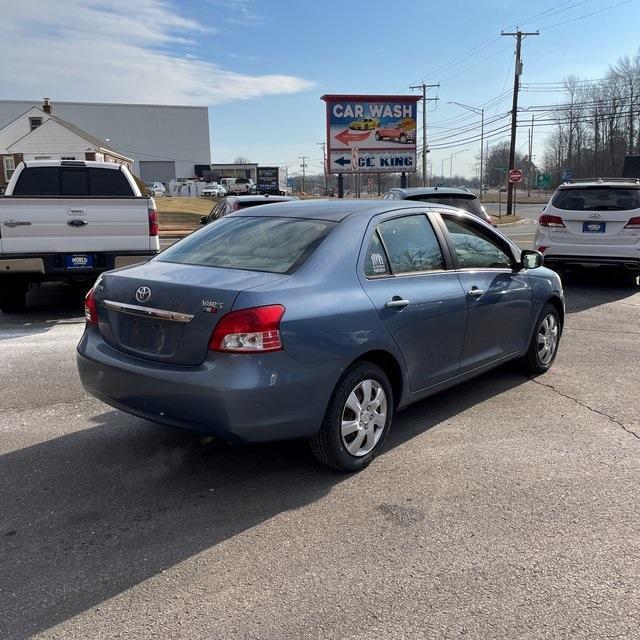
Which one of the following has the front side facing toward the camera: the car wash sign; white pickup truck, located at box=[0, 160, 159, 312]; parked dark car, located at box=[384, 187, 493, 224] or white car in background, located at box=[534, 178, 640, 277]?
the car wash sign

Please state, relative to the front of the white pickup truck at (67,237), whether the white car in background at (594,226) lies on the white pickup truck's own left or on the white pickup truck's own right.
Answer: on the white pickup truck's own right

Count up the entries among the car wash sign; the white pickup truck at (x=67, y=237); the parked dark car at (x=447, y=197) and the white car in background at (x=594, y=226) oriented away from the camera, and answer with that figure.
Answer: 3

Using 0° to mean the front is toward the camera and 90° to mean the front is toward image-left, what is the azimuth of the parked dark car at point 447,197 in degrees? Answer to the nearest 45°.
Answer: approximately 180°

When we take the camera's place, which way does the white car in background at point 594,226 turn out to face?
facing away from the viewer

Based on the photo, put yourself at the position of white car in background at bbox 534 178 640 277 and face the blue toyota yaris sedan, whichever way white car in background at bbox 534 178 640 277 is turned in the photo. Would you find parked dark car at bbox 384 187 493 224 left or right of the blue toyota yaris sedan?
right

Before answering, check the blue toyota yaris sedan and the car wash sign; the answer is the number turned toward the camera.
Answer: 1

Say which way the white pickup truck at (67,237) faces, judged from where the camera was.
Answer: facing away from the viewer

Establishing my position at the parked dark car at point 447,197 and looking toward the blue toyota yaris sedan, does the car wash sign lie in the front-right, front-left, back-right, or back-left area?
back-right

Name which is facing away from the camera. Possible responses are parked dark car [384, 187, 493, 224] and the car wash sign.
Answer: the parked dark car

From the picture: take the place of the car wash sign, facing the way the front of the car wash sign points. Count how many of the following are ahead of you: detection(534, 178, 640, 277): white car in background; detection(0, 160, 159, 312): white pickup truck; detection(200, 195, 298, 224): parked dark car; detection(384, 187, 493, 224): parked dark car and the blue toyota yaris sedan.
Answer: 5
